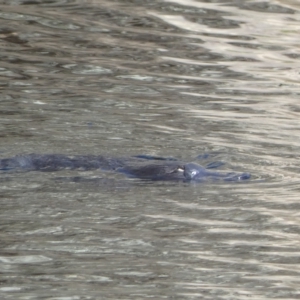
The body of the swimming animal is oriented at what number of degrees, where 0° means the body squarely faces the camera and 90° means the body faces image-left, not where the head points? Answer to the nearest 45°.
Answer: approximately 270°
